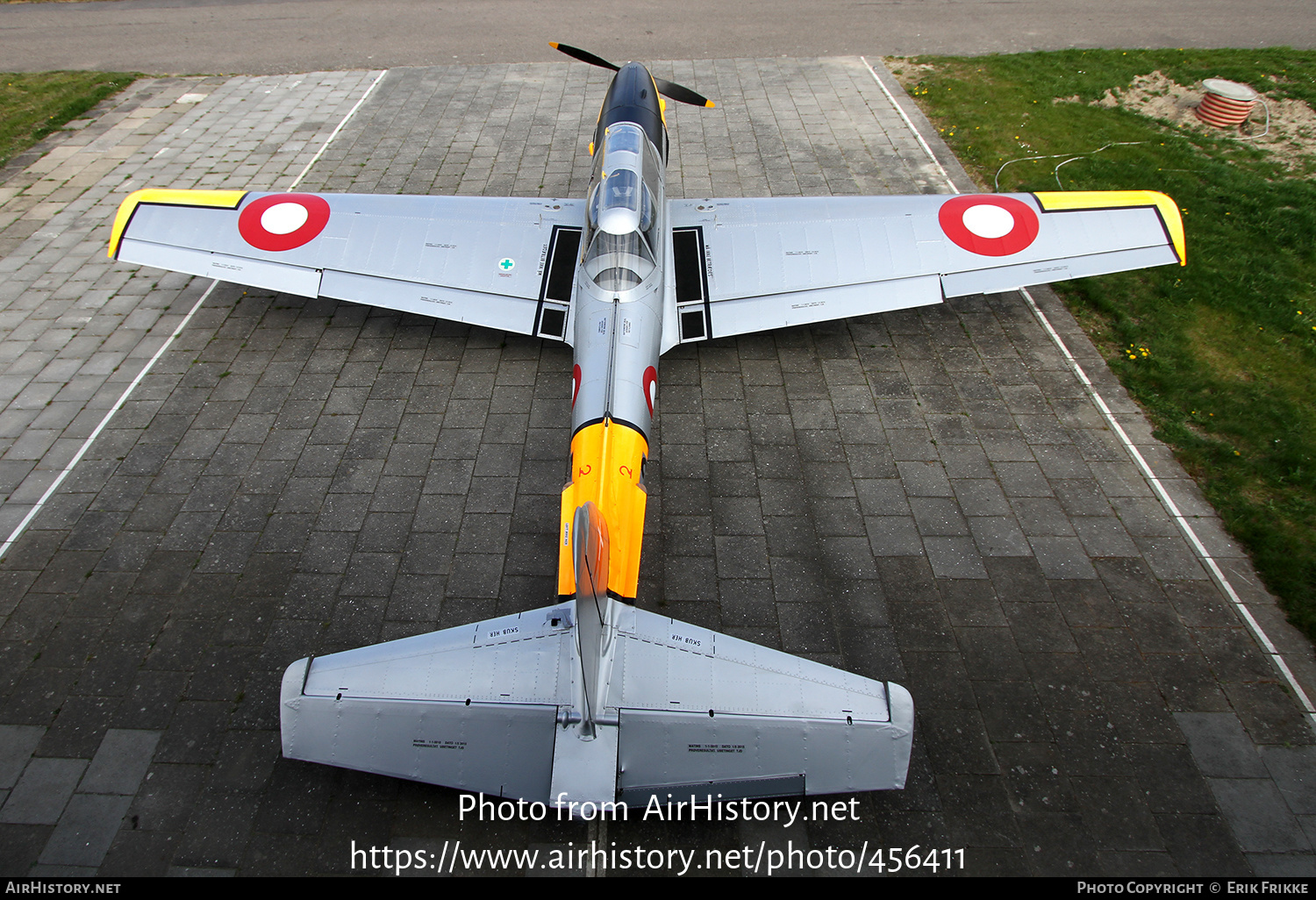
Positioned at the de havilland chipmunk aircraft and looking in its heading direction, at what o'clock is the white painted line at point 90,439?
The white painted line is roughly at 9 o'clock from the de havilland chipmunk aircraft.

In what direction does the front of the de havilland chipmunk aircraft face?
away from the camera

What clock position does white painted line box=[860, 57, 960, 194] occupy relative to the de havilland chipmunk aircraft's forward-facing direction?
The white painted line is roughly at 1 o'clock from the de havilland chipmunk aircraft.

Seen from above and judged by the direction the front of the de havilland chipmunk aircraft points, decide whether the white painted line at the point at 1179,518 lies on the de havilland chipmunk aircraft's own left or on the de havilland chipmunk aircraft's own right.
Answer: on the de havilland chipmunk aircraft's own right
